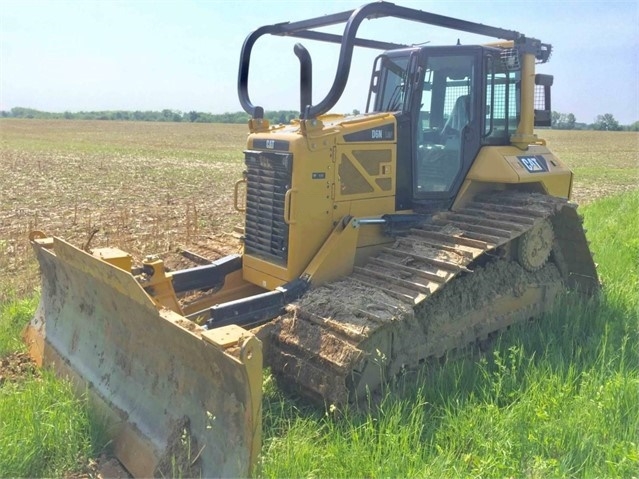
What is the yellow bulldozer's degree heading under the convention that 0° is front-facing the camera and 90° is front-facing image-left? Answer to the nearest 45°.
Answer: approximately 45°
